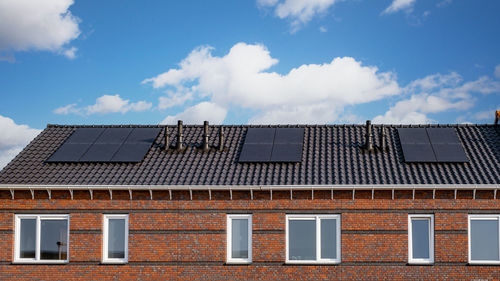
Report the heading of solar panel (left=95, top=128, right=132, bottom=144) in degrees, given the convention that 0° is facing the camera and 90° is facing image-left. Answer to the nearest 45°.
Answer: approximately 0°

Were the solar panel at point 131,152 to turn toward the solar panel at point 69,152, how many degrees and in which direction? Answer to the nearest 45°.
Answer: approximately 90° to its right

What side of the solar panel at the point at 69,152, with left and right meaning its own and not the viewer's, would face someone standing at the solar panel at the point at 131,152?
left

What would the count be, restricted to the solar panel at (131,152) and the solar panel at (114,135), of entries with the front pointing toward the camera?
2

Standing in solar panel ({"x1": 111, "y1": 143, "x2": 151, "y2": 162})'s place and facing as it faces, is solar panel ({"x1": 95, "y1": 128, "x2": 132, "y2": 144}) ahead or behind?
behind

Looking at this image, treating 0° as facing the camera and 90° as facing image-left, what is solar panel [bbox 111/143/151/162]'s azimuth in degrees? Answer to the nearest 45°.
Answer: approximately 0°

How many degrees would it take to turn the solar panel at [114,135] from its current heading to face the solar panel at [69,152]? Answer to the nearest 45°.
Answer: approximately 45° to its right
